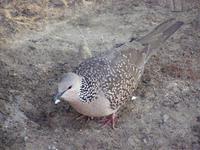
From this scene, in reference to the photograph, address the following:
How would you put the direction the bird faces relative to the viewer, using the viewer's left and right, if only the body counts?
facing the viewer and to the left of the viewer
